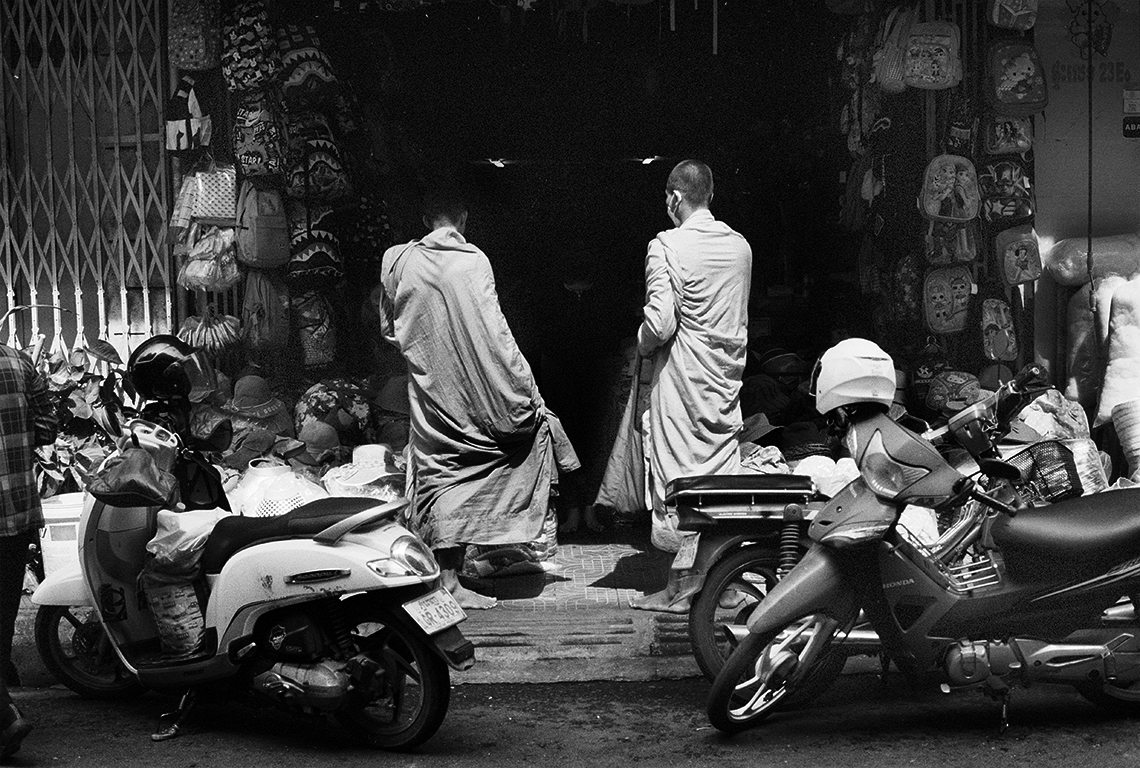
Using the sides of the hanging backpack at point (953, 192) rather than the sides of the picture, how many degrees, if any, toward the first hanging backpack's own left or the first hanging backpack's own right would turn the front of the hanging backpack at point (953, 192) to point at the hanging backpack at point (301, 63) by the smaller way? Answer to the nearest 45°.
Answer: approximately 90° to the first hanging backpack's own right

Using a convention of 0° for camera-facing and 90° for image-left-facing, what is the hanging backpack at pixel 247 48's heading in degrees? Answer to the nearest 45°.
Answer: approximately 0°

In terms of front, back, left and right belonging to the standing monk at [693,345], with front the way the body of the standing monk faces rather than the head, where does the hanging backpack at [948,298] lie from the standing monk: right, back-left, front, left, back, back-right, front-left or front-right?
right

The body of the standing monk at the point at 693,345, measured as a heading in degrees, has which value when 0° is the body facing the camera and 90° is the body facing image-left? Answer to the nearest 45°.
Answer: approximately 135°

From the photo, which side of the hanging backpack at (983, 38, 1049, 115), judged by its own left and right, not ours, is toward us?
front

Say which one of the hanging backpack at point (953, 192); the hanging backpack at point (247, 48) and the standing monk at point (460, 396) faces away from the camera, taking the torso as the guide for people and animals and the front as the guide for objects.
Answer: the standing monk

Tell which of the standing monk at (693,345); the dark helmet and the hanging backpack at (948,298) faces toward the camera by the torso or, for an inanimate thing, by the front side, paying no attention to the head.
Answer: the hanging backpack

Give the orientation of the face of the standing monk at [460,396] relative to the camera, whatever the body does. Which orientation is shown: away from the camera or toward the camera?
away from the camera

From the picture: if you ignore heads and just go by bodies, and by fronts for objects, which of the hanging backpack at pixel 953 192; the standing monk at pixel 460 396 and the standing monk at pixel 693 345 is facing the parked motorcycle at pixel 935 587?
the hanging backpack

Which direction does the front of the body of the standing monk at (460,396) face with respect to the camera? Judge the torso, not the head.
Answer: away from the camera

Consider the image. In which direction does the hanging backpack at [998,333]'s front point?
toward the camera

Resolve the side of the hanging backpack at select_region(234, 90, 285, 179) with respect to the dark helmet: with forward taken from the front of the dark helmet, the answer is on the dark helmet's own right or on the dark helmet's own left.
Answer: on the dark helmet's own left

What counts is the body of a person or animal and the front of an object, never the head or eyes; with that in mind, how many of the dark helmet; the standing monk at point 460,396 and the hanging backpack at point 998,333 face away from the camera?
1
